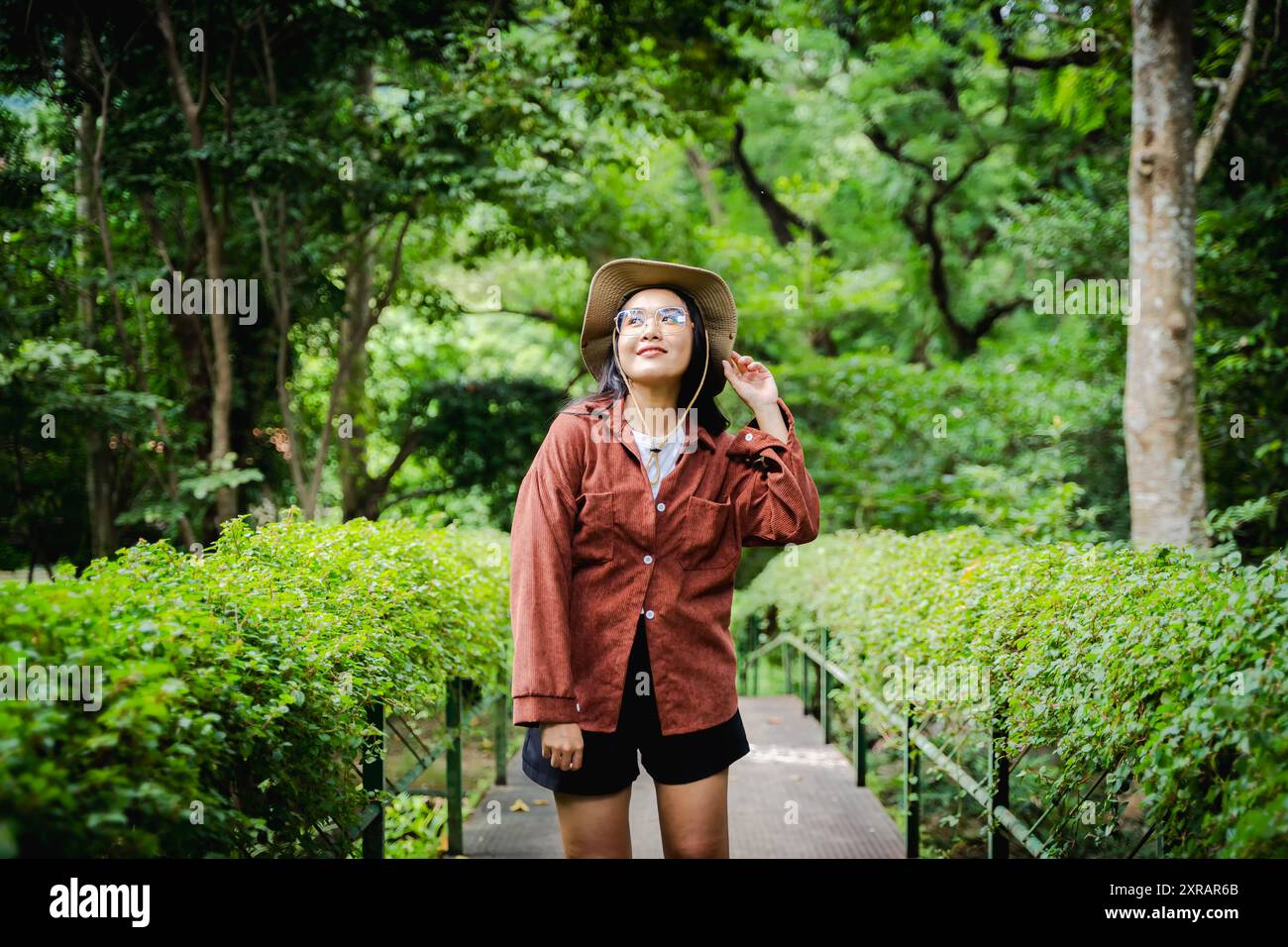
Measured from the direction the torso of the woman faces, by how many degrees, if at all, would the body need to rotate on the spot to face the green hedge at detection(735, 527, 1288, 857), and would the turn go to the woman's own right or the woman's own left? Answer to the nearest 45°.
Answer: approximately 90° to the woman's own left

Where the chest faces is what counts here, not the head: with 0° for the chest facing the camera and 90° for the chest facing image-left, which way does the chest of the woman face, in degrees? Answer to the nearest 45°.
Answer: approximately 0°

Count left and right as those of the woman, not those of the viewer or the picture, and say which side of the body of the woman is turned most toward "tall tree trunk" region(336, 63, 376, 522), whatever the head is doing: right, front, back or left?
back
